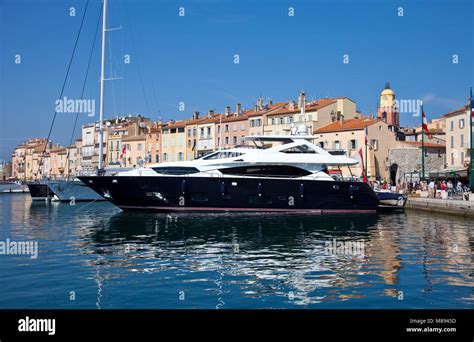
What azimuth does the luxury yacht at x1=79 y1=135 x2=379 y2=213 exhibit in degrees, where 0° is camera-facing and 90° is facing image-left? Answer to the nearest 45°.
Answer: approximately 90°

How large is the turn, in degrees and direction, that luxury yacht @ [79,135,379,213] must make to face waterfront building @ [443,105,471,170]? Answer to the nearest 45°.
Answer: approximately 135° to its right

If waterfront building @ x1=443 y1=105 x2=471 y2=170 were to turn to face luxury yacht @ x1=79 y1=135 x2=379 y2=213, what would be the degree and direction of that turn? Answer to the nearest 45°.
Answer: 0° — it already faces it

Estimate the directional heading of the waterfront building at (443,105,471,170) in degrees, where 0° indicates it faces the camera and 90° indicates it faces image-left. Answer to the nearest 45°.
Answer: approximately 45°
